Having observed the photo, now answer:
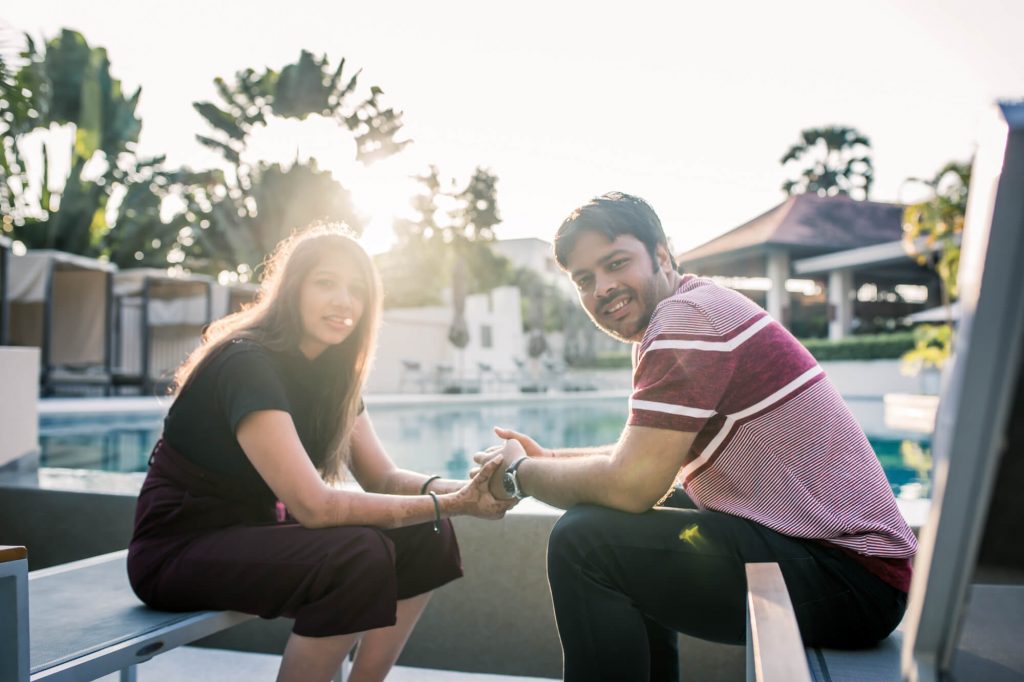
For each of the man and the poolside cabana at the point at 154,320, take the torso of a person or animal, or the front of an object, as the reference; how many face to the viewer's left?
1

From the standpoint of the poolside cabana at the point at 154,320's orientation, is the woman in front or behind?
in front

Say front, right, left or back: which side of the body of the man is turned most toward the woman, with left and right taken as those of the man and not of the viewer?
front

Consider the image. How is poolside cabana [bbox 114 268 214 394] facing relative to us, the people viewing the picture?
facing the viewer and to the right of the viewer

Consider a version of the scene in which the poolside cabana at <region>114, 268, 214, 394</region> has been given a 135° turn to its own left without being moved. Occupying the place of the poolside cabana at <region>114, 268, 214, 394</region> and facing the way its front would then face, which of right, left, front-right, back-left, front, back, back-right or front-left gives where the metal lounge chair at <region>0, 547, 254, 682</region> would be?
back

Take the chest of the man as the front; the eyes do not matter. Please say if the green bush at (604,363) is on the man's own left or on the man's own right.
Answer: on the man's own right

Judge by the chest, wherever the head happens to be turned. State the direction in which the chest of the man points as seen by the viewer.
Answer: to the viewer's left

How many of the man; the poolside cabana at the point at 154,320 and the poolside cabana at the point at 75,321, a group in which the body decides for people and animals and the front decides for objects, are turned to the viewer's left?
1

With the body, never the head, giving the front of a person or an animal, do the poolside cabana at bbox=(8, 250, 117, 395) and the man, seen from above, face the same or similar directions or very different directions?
very different directions

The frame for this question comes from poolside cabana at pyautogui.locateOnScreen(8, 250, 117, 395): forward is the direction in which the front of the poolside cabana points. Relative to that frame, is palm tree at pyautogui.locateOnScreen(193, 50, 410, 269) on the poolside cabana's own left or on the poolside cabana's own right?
on the poolside cabana's own left

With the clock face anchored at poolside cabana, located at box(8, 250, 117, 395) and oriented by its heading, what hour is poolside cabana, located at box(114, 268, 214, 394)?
poolside cabana, located at box(114, 268, 214, 394) is roughly at 9 o'clock from poolside cabana, located at box(8, 250, 117, 395).

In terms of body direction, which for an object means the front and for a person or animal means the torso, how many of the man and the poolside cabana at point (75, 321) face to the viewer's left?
1

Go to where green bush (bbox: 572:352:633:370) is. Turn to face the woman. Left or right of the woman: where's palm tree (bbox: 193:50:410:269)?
right

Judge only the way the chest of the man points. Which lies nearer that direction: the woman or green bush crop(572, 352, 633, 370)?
the woman
